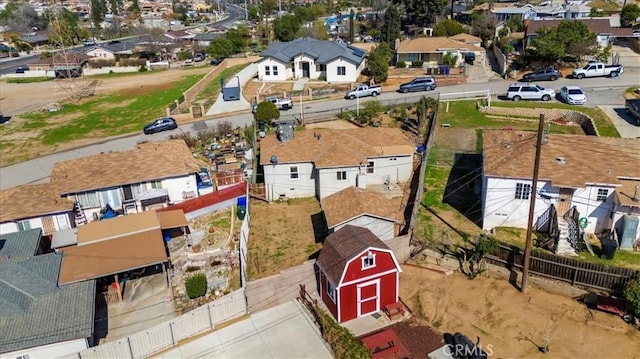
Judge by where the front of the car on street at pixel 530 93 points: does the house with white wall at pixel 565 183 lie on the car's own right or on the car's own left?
on the car's own right

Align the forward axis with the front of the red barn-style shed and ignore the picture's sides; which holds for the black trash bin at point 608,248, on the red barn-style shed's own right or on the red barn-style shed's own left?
on the red barn-style shed's own left

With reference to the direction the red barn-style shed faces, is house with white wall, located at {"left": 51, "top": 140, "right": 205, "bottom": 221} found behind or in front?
behind

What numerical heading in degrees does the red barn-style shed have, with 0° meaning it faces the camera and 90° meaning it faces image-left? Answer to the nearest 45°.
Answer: approximately 315°

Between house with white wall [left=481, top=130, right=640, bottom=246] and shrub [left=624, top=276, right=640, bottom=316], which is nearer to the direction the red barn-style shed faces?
the shrub

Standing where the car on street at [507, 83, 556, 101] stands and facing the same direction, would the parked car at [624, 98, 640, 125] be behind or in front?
in front

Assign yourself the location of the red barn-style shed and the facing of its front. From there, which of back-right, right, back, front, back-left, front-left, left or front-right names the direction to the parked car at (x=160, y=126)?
back

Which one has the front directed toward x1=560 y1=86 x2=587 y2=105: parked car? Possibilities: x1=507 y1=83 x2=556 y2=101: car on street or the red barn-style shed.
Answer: the car on street

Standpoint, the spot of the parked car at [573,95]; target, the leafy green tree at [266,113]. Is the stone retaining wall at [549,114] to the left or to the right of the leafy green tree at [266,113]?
left

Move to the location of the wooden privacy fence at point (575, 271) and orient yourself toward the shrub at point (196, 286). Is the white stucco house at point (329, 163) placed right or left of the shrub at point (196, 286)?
right

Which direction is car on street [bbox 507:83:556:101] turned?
to the viewer's right
